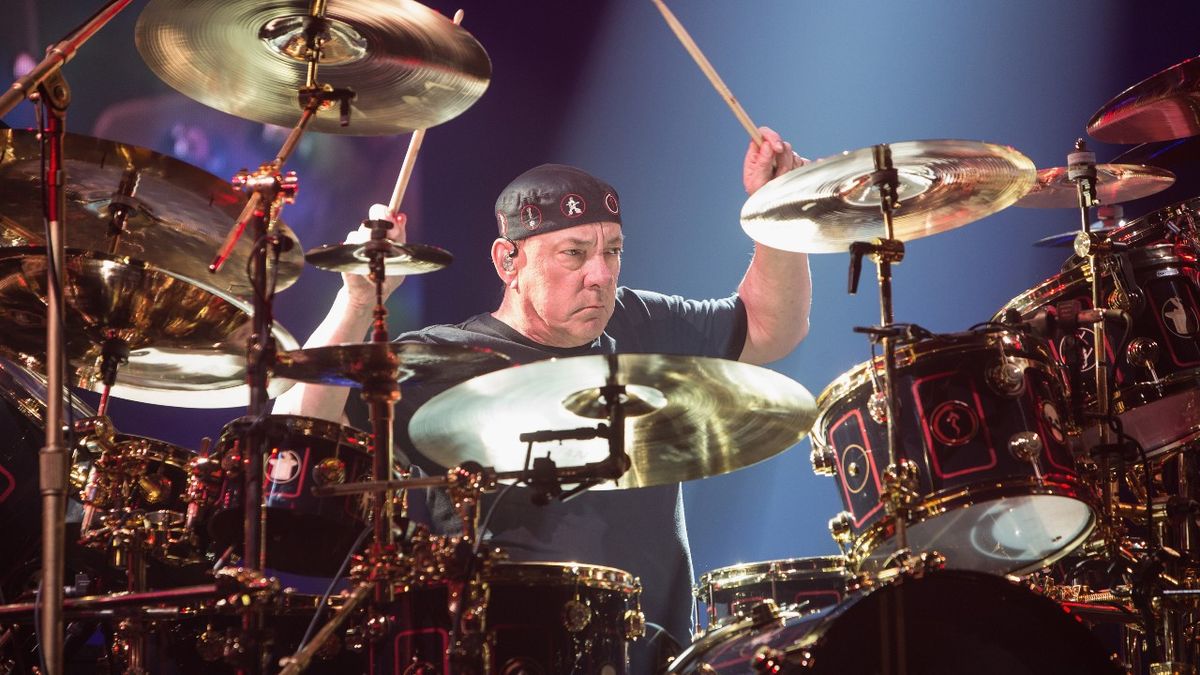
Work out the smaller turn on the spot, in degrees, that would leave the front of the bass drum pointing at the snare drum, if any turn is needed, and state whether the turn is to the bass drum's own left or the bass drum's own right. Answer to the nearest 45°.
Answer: approximately 180°

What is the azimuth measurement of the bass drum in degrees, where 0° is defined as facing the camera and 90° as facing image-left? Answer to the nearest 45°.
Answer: approximately 315°

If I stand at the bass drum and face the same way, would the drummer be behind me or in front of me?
behind

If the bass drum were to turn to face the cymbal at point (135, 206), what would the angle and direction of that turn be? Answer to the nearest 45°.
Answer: approximately 135° to its right

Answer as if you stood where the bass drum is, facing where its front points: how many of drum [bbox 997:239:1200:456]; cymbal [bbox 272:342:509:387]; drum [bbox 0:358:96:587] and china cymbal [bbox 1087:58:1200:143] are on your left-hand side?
2

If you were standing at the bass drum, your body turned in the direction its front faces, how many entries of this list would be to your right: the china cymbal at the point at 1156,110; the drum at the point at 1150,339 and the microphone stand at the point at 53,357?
1

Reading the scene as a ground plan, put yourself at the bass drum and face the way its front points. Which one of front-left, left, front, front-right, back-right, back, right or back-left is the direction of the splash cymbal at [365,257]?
back-right

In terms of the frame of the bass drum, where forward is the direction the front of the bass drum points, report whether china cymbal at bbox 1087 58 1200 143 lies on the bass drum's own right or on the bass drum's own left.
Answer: on the bass drum's own left

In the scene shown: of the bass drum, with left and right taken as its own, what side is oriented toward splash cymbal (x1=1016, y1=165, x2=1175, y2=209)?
left

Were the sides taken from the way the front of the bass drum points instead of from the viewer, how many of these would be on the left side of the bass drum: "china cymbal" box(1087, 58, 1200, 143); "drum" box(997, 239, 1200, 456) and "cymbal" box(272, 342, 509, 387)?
2

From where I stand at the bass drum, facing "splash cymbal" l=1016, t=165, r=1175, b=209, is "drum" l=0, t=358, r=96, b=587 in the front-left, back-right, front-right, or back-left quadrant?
back-left

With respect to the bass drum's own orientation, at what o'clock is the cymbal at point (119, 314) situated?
The cymbal is roughly at 4 o'clock from the bass drum.
